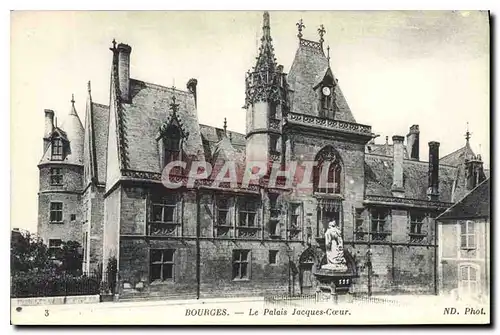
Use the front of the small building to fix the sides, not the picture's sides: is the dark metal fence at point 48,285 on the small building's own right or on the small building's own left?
on the small building's own right

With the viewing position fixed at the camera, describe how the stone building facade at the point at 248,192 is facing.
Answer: facing the viewer and to the right of the viewer

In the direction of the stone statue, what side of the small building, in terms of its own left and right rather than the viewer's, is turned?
right

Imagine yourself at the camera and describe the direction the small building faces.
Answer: facing the viewer

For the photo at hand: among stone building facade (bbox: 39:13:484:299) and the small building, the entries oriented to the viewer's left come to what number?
0
